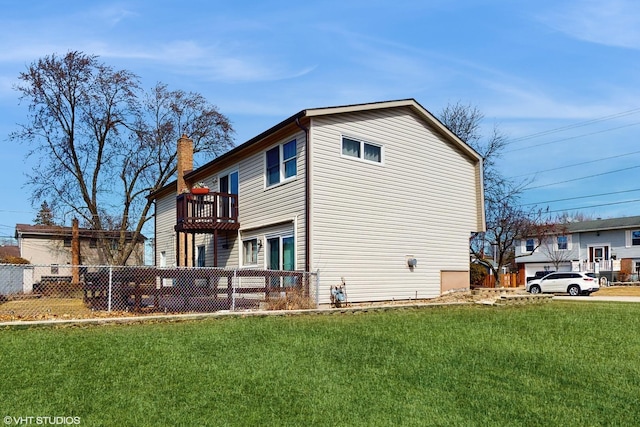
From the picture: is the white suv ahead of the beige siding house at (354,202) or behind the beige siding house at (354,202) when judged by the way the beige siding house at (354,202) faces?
ahead

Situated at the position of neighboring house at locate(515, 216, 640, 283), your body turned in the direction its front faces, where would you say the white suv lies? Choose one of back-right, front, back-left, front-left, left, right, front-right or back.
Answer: front-left

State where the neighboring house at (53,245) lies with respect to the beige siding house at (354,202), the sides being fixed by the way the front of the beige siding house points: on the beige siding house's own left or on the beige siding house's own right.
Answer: on the beige siding house's own left

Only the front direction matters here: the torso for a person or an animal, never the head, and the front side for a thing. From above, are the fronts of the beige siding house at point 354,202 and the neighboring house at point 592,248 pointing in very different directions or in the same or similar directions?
very different directions

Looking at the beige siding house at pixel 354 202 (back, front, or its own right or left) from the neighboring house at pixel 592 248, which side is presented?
front

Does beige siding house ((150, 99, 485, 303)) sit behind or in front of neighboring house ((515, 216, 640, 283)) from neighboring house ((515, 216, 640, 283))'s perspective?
in front

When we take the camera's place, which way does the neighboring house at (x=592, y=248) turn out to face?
facing the viewer and to the left of the viewer

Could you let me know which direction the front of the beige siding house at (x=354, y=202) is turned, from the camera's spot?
facing away from the viewer and to the right of the viewer

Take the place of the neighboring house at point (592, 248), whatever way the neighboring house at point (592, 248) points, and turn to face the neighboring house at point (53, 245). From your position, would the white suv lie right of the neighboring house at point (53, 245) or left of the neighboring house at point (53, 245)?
left
